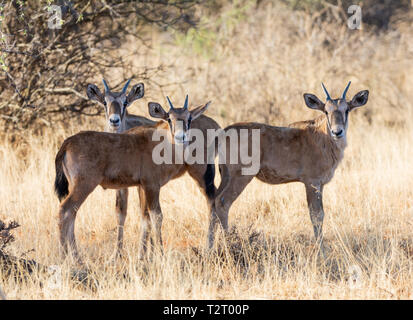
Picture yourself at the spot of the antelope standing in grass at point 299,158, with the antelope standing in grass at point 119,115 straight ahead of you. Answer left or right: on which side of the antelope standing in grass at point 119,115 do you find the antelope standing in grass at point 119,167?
left

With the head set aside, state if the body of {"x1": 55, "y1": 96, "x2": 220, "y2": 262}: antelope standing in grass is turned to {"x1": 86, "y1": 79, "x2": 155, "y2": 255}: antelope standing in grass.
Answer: no

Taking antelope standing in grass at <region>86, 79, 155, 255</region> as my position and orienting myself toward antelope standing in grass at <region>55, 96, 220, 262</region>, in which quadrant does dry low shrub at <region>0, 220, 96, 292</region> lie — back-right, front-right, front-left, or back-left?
front-right

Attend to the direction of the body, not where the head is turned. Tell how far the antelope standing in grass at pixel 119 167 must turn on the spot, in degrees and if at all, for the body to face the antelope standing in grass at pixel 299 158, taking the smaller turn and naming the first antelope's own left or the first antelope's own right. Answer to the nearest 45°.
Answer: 0° — it already faces it

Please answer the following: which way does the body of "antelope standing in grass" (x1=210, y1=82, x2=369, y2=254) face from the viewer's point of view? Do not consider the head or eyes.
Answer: to the viewer's right

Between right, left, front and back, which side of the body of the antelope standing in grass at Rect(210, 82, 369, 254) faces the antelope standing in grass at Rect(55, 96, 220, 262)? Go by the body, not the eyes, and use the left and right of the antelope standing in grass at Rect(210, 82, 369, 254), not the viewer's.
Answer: back

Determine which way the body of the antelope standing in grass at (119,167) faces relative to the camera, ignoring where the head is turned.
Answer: to the viewer's right

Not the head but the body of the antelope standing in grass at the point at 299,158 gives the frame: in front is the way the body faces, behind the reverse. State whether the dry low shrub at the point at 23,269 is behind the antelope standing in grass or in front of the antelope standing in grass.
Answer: behind

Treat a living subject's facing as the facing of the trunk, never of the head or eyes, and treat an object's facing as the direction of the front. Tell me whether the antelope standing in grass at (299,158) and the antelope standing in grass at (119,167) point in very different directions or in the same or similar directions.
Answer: same or similar directions

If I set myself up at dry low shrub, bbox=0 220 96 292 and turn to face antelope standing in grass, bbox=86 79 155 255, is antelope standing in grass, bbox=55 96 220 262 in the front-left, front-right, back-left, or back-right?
front-right

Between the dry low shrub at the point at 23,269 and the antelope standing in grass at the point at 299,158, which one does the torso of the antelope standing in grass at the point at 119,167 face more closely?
the antelope standing in grass

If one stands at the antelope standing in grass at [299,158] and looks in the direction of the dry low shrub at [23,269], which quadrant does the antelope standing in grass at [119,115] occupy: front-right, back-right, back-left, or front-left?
front-right

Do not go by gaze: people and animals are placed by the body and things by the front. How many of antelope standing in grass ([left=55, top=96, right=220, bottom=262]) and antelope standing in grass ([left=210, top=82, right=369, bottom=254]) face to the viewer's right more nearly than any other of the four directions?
2

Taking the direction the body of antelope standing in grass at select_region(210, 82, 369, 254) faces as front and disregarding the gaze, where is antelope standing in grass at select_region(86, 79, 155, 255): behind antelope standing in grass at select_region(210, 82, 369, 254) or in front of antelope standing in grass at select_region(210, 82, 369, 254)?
behind
